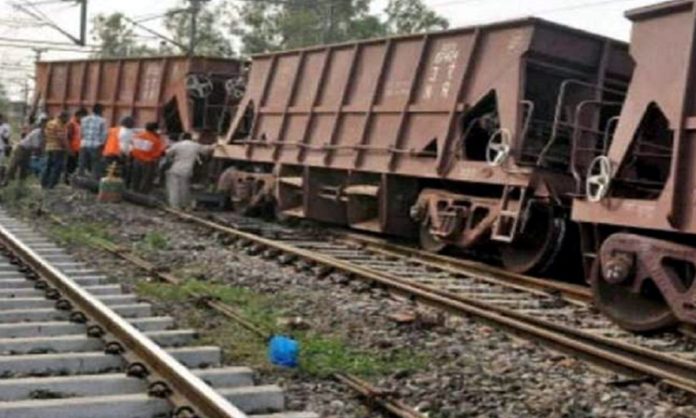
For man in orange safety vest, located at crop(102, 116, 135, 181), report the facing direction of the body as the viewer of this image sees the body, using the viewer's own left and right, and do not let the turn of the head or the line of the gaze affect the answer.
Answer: facing away from the viewer and to the right of the viewer

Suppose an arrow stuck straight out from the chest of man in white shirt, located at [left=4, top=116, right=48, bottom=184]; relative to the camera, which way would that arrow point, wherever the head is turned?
to the viewer's right

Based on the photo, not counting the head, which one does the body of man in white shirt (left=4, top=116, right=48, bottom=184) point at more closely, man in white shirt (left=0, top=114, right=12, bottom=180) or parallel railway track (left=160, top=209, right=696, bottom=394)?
the parallel railway track

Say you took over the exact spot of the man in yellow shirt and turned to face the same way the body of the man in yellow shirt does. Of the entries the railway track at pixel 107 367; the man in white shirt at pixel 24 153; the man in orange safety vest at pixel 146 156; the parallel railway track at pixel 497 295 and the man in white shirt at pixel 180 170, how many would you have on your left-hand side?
1

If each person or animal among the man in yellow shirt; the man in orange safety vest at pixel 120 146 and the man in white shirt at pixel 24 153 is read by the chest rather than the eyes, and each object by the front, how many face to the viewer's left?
0

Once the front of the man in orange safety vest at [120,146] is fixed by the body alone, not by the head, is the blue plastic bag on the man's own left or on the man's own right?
on the man's own right

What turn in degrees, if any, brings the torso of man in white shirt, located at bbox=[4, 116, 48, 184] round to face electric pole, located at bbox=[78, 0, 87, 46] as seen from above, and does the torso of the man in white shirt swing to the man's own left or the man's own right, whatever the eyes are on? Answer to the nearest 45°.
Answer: approximately 90° to the man's own left

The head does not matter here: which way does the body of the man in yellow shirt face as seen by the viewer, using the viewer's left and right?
facing away from the viewer and to the right of the viewer

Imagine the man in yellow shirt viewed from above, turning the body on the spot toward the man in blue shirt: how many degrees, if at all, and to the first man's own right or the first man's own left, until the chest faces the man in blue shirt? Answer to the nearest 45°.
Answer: approximately 45° to the first man's own right

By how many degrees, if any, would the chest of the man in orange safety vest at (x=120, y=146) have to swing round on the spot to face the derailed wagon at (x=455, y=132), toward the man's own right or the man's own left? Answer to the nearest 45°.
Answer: approximately 90° to the man's own right
